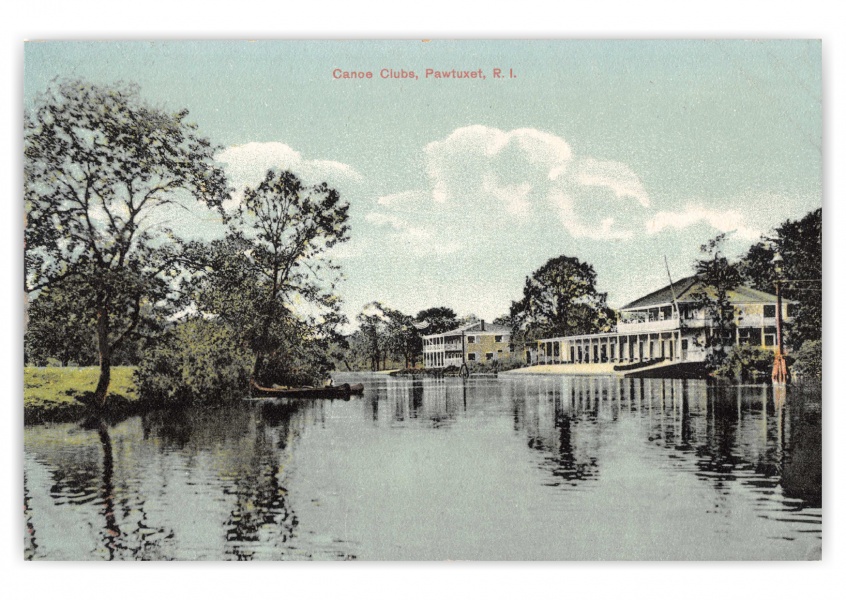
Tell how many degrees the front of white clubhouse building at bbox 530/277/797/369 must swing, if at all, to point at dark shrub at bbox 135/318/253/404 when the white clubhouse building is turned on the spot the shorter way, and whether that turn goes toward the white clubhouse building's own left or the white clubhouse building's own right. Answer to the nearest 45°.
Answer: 0° — it already faces it

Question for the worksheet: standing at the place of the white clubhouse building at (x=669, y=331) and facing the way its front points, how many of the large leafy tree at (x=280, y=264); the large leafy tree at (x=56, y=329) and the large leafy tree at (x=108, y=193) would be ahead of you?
3

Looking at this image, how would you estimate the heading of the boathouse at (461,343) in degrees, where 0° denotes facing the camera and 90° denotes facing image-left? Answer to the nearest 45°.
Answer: approximately 45°

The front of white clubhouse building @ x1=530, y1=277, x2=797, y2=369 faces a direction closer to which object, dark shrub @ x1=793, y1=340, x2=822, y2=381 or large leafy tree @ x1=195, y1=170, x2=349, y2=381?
the large leafy tree

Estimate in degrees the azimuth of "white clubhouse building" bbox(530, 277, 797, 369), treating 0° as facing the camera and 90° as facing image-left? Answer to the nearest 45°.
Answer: approximately 45°
